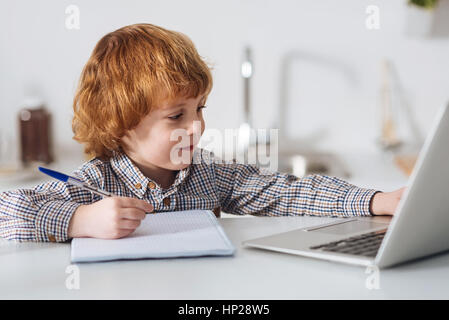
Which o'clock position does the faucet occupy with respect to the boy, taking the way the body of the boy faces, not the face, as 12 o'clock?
The faucet is roughly at 8 o'clock from the boy.

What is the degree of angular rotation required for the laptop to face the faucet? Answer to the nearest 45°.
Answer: approximately 45° to its right

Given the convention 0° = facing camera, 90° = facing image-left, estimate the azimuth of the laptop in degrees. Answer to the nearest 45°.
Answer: approximately 135°

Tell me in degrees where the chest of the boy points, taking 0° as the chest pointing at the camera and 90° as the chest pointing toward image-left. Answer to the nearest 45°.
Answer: approximately 315°

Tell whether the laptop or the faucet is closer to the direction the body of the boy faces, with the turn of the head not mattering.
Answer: the laptop
